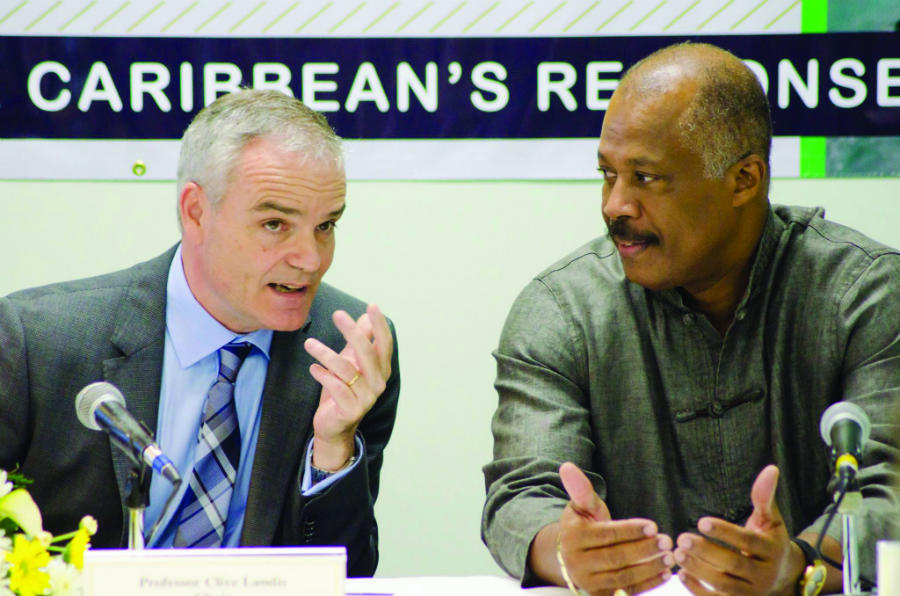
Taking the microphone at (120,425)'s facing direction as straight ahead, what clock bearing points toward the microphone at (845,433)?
the microphone at (845,433) is roughly at 5 o'clock from the microphone at (120,425).

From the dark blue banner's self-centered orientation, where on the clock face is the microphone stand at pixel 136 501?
The microphone stand is roughly at 12 o'clock from the dark blue banner.

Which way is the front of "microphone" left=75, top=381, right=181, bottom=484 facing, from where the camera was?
facing away from the viewer and to the left of the viewer

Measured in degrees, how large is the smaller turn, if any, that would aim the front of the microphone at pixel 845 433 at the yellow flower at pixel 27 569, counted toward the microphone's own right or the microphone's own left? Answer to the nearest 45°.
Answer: approximately 135° to the microphone's own left

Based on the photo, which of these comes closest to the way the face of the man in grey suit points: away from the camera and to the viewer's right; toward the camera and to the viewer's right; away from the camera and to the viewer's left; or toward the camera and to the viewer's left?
toward the camera and to the viewer's right

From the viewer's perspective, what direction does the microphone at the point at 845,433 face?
away from the camera
